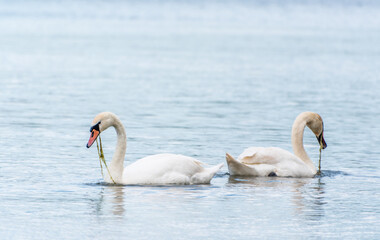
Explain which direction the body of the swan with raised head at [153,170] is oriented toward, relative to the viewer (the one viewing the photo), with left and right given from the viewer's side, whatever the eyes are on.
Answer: facing to the left of the viewer

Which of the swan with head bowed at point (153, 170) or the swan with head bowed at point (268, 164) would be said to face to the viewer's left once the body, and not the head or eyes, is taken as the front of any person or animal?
the swan with head bowed at point (153, 170)

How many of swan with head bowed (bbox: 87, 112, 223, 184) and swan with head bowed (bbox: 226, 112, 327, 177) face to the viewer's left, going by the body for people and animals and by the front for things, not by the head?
1

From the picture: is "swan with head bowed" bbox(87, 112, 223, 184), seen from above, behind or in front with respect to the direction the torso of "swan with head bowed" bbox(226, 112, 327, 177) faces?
behind

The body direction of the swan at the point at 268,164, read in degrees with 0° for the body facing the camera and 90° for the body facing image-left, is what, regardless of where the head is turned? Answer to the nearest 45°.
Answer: approximately 270°

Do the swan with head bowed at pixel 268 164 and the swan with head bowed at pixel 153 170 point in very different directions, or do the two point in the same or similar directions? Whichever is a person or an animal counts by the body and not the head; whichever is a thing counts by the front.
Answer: very different directions
